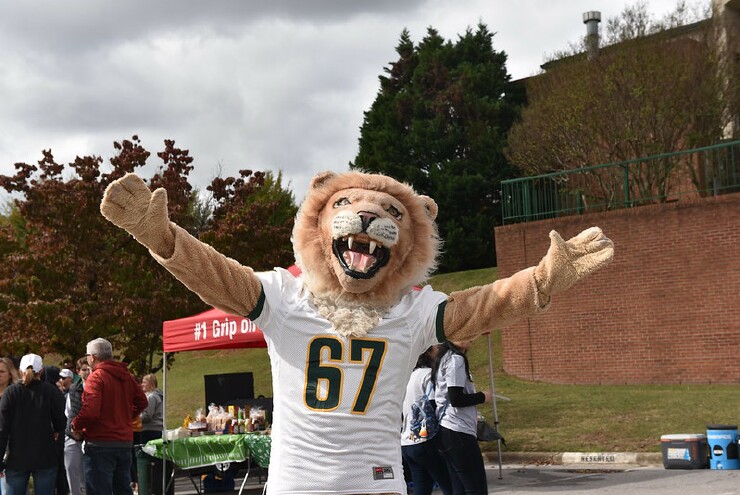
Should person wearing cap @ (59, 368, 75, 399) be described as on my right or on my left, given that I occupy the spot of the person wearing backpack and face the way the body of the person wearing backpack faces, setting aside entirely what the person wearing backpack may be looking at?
on my left

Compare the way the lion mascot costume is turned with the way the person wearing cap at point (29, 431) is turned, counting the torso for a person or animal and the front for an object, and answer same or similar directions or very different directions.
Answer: very different directions

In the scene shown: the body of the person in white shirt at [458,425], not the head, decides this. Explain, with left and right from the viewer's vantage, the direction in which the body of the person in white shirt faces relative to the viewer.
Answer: facing to the right of the viewer

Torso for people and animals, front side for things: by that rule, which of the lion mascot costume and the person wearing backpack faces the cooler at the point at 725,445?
the person wearing backpack

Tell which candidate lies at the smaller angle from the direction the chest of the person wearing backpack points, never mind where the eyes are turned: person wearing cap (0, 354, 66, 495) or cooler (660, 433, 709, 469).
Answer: the cooler

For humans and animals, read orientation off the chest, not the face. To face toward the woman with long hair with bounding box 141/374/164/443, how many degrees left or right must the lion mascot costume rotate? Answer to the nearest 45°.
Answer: approximately 180°

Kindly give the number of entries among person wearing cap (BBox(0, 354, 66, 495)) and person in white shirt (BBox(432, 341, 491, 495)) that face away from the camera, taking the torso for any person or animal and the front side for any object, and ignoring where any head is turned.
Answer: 1

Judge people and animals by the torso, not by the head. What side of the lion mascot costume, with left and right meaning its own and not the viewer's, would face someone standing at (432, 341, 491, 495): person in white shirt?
back

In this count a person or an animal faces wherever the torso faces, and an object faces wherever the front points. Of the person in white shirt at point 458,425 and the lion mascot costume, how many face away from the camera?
0

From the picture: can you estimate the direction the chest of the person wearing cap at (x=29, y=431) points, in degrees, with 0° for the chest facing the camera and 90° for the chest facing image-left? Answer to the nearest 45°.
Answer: approximately 180°

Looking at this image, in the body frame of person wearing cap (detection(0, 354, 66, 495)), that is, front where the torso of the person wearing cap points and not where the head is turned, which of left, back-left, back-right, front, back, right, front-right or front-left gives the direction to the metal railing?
front-right

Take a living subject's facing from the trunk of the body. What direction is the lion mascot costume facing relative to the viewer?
toward the camera

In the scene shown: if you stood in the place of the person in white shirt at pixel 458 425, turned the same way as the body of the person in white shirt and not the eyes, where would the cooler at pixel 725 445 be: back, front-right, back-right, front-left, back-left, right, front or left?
front-left

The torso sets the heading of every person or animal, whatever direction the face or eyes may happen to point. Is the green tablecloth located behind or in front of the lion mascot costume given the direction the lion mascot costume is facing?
behind
